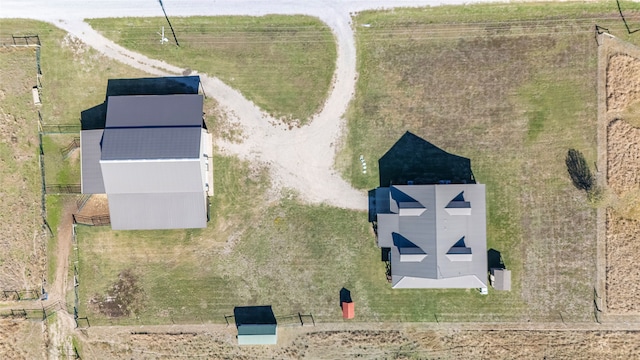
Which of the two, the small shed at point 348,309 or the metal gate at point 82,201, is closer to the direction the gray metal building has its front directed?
the small shed

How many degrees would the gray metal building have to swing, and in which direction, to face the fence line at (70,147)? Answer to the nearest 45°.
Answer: approximately 135° to its left

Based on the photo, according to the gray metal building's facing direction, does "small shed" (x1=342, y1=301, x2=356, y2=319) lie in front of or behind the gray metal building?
in front

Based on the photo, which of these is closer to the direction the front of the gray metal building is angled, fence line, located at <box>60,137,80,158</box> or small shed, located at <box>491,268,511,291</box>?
the small shed

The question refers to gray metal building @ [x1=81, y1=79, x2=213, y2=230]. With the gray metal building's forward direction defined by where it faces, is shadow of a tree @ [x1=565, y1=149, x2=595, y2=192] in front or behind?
in front
